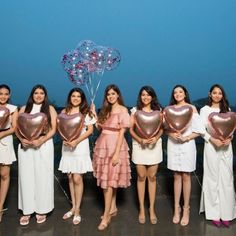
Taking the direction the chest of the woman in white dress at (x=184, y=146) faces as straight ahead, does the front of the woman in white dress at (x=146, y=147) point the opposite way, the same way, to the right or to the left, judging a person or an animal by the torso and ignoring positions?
the same way

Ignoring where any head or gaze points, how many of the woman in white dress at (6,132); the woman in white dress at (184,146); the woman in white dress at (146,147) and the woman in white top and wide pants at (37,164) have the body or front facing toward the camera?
4

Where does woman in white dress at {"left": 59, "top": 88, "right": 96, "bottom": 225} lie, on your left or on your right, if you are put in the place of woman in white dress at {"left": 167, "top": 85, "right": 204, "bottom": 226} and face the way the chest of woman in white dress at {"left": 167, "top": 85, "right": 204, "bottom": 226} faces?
on your right

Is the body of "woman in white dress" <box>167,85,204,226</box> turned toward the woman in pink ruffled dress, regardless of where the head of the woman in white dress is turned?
no

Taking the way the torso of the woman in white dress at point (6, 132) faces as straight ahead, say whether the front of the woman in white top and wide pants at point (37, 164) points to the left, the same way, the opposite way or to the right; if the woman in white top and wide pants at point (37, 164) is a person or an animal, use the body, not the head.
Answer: the same way

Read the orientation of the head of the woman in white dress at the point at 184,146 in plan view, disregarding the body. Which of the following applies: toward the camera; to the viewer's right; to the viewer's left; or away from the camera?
toward the camera

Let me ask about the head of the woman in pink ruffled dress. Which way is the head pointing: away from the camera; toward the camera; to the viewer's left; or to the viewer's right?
toward the camera

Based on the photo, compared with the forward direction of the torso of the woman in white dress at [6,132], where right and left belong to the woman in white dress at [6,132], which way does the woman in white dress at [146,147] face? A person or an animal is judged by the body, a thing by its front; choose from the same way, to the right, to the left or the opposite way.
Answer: the same way

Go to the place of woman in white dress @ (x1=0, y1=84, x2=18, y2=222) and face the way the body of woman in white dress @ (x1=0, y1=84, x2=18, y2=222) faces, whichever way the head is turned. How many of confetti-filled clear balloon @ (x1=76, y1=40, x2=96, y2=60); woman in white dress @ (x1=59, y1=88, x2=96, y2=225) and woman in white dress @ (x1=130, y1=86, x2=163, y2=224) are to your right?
0

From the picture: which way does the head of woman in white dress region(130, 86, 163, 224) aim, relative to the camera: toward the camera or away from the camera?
toward the camera

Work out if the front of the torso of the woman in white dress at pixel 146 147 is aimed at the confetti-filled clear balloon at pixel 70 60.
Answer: no

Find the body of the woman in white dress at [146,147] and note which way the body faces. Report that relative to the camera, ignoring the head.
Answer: toward the camera

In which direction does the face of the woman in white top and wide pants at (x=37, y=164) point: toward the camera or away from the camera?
toward the camera

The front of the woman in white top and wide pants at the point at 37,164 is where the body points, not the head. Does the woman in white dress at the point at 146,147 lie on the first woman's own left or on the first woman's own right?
on the first woman's own left

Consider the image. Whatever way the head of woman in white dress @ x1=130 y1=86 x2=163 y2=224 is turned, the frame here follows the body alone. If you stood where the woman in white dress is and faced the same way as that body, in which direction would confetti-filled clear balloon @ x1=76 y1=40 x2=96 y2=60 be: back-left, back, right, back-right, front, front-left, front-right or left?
back-right

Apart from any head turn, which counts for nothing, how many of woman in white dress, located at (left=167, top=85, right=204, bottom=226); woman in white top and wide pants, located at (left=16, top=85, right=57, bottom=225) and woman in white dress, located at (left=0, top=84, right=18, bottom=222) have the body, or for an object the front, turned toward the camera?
3

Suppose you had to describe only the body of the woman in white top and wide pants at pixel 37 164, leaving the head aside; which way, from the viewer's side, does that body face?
toward the camera

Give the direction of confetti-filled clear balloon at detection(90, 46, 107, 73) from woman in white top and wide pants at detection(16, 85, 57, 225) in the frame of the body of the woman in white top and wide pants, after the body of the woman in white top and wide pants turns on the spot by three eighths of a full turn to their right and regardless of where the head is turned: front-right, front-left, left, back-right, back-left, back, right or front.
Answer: right

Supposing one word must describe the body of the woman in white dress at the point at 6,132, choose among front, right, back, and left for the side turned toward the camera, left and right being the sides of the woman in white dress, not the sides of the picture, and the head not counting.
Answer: front
